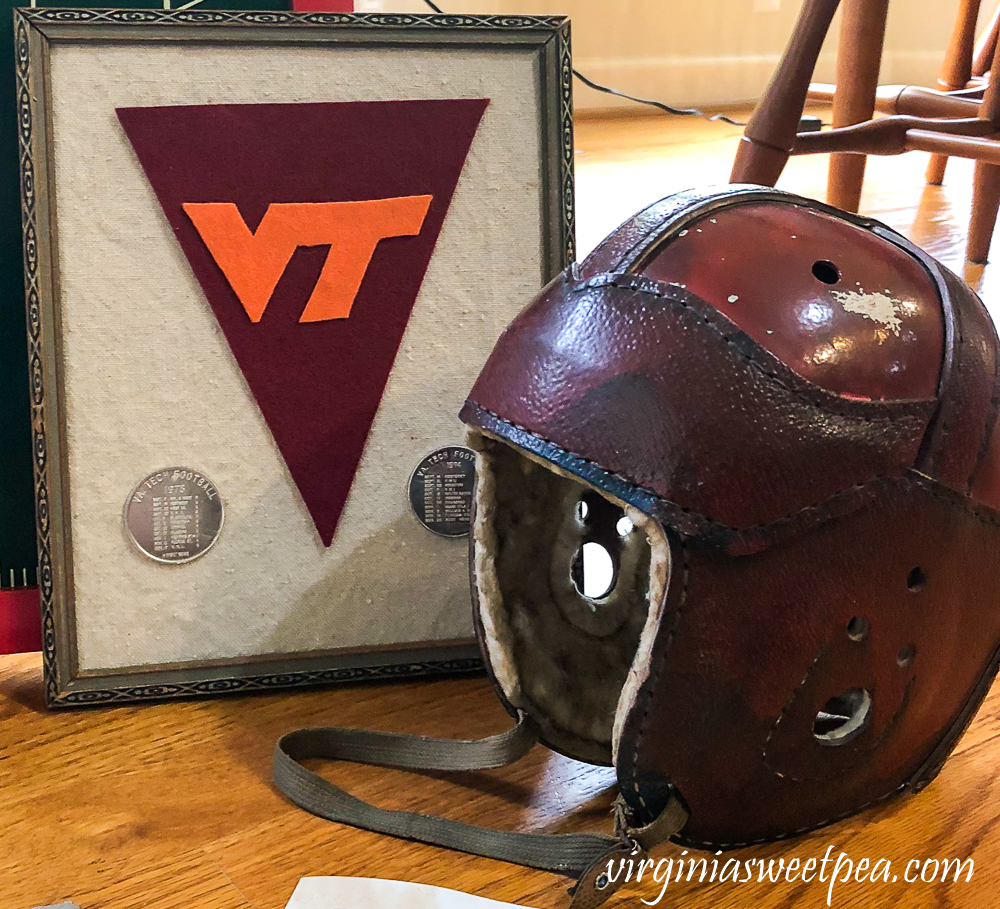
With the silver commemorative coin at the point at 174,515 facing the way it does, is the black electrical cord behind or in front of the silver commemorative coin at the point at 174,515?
behind

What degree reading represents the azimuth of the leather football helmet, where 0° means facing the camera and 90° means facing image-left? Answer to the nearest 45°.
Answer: approximately 45°

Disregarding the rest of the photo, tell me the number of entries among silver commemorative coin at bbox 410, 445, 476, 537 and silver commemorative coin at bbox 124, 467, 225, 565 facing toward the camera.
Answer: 2

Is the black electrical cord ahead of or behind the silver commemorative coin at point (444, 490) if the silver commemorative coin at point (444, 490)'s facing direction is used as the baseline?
behind

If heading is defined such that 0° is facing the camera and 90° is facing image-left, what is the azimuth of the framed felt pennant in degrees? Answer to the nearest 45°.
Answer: approximately 0°

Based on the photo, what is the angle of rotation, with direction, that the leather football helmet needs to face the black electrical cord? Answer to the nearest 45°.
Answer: approximately 135° to its right
